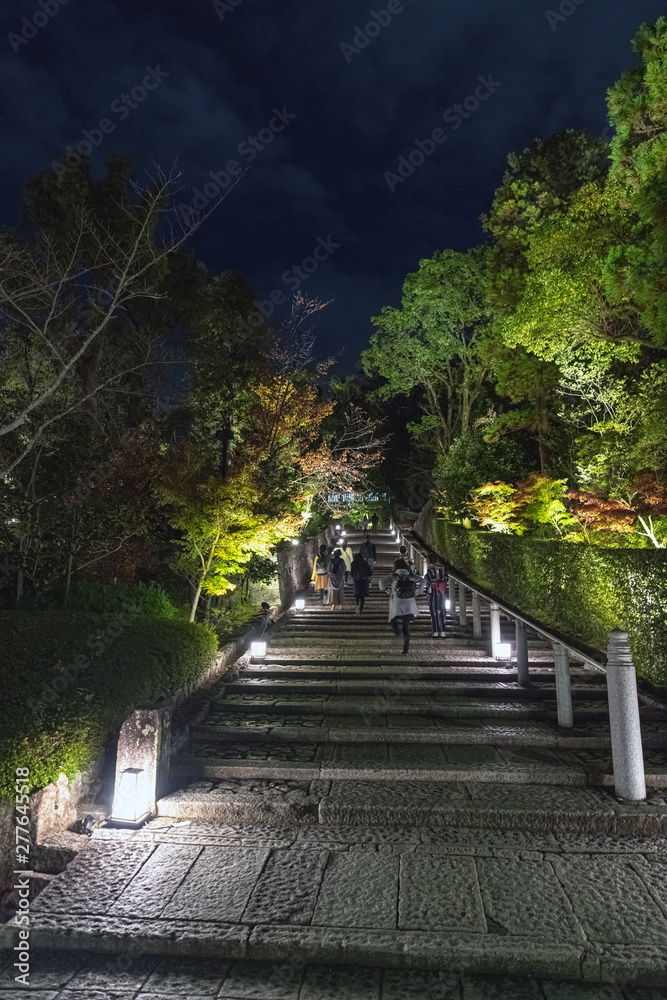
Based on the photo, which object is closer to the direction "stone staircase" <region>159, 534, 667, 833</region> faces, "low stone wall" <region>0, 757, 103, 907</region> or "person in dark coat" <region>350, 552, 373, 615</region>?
the low stone wall

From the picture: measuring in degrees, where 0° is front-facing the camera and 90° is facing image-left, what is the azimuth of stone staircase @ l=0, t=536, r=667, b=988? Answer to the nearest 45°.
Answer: approximately 0°

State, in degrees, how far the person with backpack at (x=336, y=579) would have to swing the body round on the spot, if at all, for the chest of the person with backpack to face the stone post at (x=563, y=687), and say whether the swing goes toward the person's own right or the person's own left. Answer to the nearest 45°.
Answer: approximately 180°

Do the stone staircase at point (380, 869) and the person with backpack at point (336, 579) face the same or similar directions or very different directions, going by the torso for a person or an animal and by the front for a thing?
very different directions

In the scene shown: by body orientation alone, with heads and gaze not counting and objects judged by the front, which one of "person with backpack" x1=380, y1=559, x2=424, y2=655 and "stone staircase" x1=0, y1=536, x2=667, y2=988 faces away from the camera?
the person with backpack

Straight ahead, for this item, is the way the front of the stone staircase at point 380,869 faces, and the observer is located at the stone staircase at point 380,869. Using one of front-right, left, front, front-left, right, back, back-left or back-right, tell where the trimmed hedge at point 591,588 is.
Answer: back-left

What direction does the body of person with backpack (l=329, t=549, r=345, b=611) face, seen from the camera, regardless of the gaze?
away from the camera

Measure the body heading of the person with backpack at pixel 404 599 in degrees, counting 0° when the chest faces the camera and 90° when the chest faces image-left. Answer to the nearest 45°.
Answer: approximately 180°
